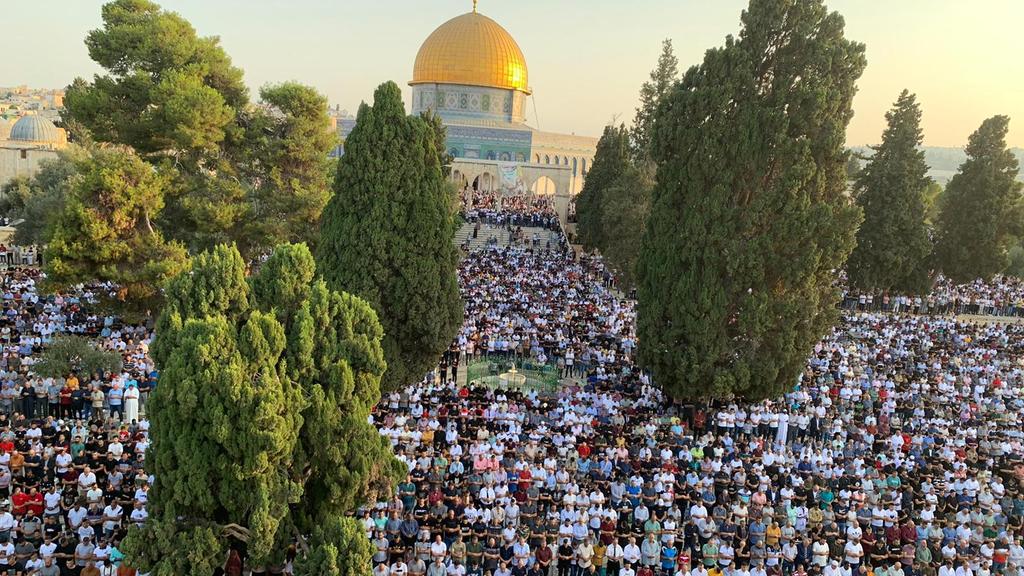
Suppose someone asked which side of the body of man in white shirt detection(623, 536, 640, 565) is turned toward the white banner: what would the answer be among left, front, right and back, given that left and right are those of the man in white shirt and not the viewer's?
back

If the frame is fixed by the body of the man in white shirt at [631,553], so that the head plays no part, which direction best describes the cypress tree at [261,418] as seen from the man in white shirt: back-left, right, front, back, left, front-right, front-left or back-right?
front-right

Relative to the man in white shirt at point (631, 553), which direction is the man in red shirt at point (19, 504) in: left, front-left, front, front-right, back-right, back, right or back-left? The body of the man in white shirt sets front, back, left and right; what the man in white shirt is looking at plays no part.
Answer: right

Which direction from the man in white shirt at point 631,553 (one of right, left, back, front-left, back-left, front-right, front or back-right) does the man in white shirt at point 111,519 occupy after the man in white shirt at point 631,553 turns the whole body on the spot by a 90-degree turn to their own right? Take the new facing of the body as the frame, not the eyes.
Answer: front

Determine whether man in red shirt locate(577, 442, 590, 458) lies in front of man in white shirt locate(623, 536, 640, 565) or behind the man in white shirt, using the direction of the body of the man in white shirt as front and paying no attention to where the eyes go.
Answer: behind

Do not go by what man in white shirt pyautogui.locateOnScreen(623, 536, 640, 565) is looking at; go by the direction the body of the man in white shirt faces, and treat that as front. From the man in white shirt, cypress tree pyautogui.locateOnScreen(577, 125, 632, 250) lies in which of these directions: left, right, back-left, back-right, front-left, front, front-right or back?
back

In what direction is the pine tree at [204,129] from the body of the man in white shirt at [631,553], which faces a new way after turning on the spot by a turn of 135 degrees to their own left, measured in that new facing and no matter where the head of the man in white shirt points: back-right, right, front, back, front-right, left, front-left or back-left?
left

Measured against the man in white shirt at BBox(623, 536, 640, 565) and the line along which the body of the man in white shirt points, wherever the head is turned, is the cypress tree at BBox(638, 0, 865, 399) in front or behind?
behind

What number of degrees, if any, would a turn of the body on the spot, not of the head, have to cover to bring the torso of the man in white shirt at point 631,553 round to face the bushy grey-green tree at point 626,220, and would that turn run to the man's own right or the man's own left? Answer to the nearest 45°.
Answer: approximately 180°

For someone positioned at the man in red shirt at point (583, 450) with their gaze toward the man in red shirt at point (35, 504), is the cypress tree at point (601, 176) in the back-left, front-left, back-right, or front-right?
back-right

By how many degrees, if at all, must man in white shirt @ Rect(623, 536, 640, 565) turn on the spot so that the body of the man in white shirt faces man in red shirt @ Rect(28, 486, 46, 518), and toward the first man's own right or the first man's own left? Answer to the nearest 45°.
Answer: approximately 90° to the first man's own right

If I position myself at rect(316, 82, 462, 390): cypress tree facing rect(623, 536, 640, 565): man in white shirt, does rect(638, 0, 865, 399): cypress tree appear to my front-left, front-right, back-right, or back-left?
front-left

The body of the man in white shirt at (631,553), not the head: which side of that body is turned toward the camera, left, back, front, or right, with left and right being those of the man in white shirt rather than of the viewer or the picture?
front

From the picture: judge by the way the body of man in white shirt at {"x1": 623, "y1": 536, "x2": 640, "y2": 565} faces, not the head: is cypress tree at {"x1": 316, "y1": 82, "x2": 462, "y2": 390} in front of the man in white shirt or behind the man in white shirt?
behind

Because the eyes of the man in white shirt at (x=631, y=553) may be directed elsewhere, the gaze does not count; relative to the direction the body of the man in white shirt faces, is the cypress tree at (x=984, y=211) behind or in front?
behind
